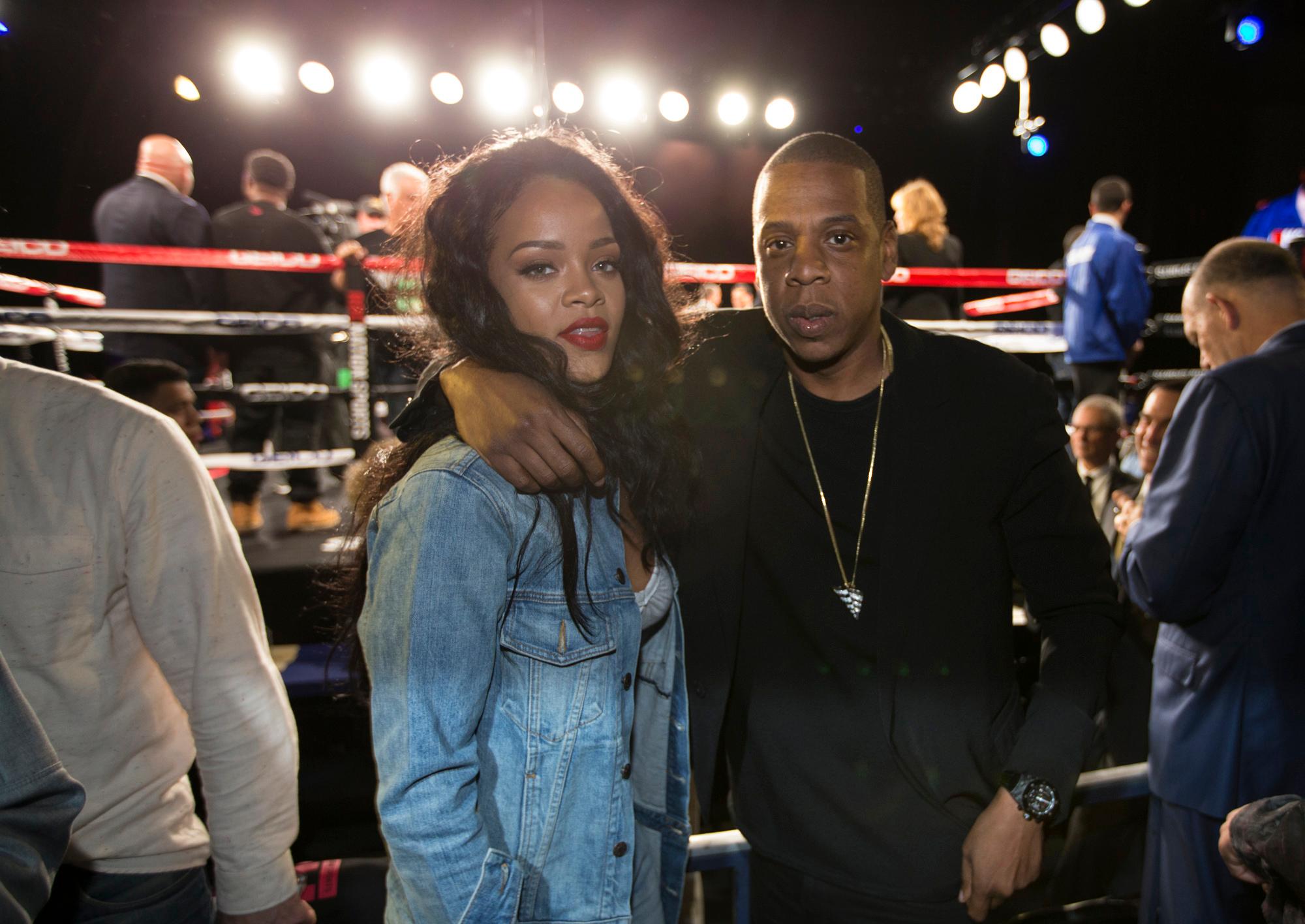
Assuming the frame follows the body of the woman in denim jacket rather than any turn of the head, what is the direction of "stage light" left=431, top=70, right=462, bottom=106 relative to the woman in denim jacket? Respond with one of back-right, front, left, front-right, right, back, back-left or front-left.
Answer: back-left

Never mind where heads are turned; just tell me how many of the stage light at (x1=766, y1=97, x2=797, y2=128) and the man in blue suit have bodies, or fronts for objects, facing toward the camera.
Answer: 1

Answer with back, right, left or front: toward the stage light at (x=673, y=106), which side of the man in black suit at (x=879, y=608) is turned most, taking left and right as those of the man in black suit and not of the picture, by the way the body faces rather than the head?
back

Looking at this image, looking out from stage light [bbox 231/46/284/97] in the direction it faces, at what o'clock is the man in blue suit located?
The man in blue suit is roughly at 11 o'clock from the stage light.

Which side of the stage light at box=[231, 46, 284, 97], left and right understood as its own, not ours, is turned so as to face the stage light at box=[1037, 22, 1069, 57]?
left

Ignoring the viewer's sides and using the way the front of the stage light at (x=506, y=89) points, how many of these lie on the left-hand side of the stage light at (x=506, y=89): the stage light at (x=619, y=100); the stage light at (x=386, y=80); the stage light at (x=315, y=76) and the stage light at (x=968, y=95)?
2

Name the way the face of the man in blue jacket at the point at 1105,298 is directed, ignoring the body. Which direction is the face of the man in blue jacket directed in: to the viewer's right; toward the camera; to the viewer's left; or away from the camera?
away from the camera

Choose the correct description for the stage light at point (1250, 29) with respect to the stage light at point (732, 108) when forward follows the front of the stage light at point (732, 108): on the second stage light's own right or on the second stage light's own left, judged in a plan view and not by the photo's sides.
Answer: on the second stage light's own left
